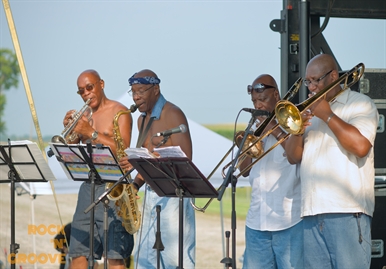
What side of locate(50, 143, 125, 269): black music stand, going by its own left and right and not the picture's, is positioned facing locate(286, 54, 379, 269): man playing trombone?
right

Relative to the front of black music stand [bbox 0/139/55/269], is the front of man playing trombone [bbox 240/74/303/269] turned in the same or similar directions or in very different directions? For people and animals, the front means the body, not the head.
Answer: very different directions

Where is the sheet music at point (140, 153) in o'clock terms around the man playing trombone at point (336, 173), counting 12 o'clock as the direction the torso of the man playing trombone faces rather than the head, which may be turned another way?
The sheet music is roughly at 1 o'clock from the man playing trombone.

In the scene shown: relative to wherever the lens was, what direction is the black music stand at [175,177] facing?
facing away from the viewer and to the right of the viewer

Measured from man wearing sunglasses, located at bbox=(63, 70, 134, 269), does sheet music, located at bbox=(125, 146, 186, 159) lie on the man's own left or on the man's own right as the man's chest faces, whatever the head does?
on the man's own left

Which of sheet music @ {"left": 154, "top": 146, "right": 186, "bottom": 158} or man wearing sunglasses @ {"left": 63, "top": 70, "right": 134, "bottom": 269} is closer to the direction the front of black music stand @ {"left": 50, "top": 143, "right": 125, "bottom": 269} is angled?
the man wearing sunglasses

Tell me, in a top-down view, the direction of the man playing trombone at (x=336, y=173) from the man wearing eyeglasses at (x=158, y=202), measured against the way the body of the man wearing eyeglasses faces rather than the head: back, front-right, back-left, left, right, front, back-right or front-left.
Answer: left

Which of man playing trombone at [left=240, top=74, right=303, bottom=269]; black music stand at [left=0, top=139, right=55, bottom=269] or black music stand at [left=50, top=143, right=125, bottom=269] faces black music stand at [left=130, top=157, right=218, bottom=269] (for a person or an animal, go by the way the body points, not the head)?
the man playing trombone

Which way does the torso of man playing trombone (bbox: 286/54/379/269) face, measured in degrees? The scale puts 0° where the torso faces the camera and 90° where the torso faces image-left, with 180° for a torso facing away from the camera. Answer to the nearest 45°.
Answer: approximately 45°
